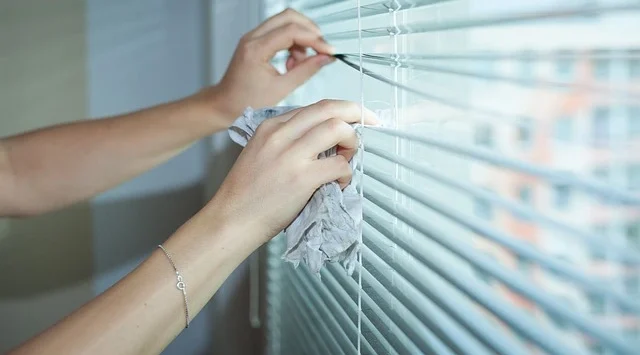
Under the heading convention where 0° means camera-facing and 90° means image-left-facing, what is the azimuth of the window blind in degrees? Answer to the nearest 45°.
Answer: approximately 45°
